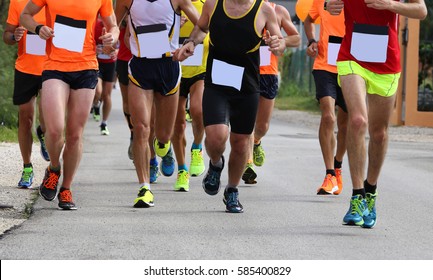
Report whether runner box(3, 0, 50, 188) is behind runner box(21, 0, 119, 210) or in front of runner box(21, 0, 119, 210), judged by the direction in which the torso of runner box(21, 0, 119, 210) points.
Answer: behind

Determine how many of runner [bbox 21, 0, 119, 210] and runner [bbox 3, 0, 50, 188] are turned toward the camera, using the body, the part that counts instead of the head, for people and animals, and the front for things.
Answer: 2

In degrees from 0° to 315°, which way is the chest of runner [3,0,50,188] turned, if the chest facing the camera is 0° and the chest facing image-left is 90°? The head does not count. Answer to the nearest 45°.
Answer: approximately 0°

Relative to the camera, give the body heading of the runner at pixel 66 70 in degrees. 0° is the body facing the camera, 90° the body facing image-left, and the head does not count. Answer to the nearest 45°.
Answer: approximately 0°
